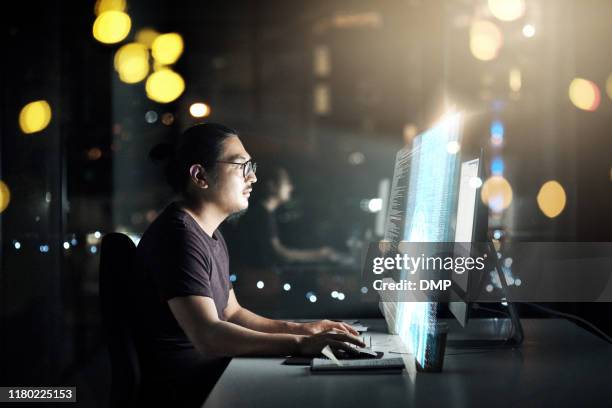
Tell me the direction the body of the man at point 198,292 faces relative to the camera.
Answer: to the viewer's right

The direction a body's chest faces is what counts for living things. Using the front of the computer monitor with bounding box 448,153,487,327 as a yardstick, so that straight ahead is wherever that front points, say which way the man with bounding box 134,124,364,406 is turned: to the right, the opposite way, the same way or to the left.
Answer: the opposite way

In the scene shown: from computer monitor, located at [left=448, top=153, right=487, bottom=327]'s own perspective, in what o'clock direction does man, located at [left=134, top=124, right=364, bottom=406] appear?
The man is roughly at 12 o'clock from the computer monitor.

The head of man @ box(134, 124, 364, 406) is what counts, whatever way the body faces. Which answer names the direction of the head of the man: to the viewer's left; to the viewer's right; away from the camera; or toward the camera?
to the viewer's right

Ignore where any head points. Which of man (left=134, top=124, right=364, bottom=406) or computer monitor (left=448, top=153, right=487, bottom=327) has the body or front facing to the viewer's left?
the computer monitor

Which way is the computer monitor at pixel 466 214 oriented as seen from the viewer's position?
to the viewer's left

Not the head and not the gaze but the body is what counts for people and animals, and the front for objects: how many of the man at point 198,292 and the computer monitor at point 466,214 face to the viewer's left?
1
